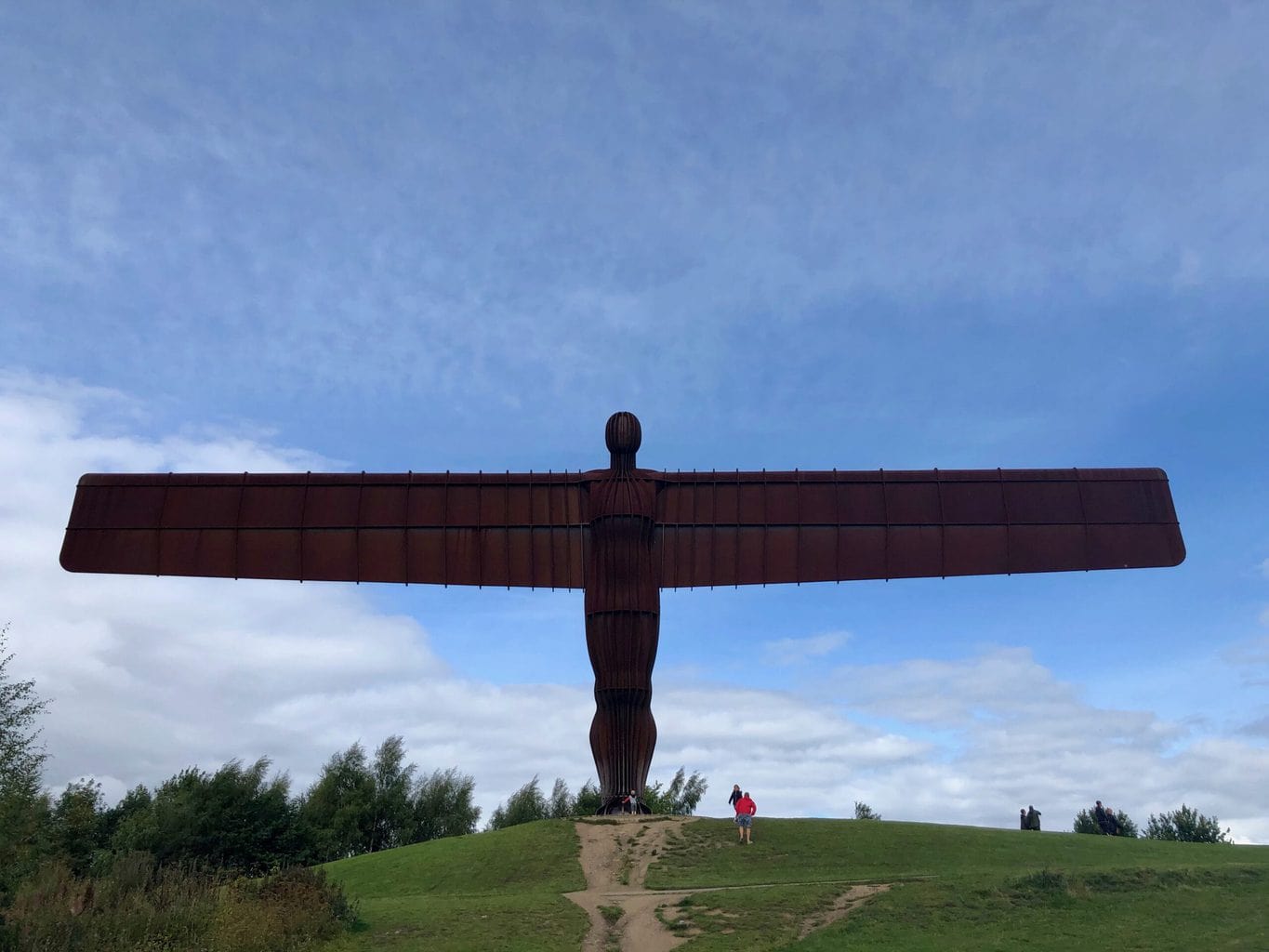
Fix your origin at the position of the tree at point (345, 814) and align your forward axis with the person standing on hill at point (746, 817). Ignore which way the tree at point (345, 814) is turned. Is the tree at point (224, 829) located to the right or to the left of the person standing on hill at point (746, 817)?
right
